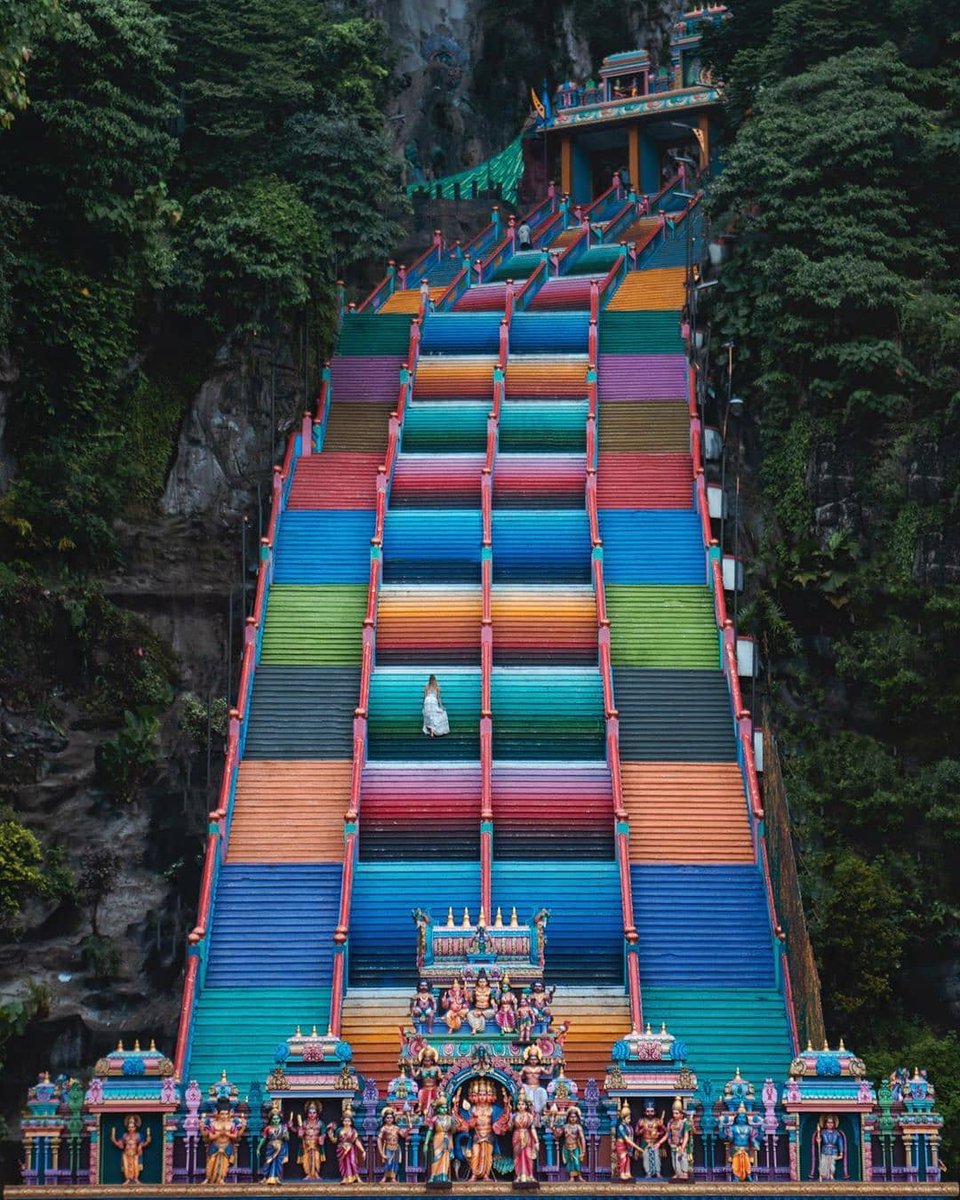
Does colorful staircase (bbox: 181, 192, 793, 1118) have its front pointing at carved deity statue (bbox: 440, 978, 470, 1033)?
yes

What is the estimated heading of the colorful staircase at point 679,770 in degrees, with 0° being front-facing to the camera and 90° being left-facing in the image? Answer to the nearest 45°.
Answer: approximately 0°

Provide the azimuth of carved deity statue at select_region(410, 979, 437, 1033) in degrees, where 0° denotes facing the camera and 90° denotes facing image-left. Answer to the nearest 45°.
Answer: approximately 0°

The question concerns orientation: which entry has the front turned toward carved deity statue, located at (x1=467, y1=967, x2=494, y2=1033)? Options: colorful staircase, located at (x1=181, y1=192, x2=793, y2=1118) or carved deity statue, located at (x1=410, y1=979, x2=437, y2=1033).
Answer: the colorful staircase

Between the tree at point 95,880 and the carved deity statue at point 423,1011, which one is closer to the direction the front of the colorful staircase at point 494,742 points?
the carved deity statue
